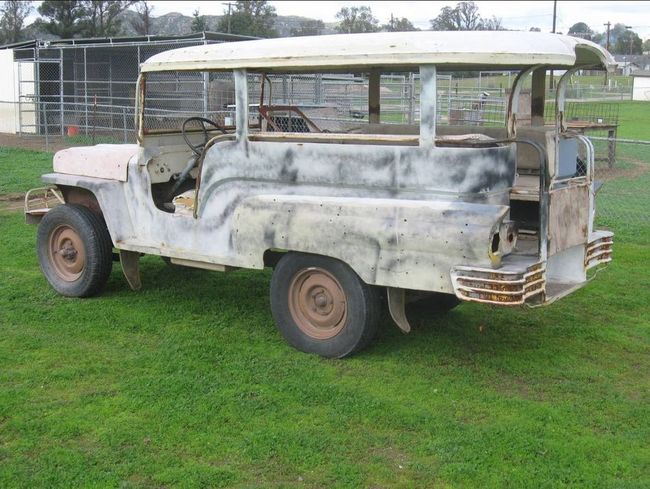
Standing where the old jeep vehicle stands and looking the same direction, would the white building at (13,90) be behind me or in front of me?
in front

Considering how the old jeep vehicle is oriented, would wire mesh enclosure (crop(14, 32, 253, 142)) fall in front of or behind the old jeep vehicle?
in front

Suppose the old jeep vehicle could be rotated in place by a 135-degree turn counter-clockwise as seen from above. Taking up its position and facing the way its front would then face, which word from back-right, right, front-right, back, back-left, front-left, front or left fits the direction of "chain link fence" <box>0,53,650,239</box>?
back

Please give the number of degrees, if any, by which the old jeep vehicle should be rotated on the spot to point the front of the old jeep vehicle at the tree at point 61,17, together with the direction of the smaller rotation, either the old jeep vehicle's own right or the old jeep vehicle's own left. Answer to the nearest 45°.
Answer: approximately 45° to the old jeep vehicle's own right

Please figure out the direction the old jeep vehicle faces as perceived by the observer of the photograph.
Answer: facing away from the viewer and to the left of the viewer
